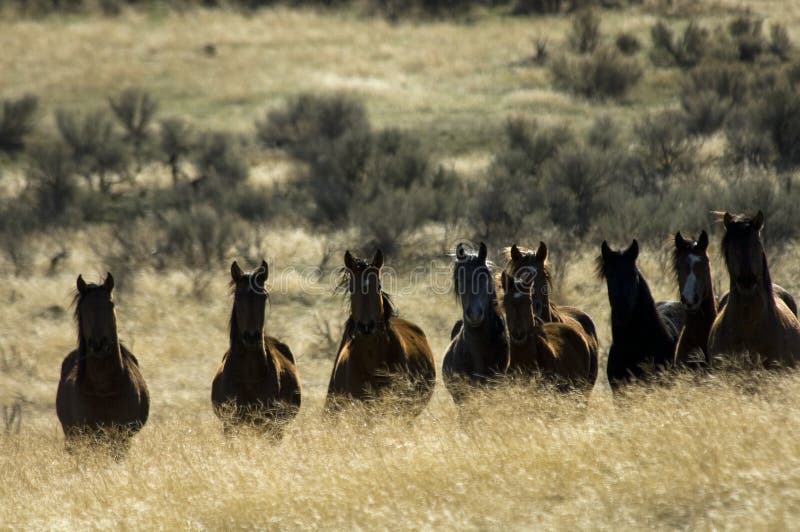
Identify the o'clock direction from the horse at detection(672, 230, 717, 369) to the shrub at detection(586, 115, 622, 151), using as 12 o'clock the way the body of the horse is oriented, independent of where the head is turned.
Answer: The shrub is roughly at 6 o'clock from the horse.

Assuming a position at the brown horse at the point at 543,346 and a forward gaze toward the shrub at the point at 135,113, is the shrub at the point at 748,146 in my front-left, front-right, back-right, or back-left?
front-right

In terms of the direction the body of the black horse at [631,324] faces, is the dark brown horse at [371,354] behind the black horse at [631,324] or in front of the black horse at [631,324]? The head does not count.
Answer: in front

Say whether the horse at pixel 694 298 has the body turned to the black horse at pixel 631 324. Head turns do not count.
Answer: no

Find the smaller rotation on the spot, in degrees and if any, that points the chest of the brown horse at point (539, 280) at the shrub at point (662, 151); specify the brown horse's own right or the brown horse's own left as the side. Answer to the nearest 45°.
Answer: approximately 135° to the brown horse's own right

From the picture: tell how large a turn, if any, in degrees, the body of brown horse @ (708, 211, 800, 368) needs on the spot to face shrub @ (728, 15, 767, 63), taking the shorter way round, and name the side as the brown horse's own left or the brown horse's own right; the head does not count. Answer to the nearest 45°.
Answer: approximately 180°

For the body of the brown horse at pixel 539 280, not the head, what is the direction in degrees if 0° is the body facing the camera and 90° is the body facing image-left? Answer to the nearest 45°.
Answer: approximately 45°

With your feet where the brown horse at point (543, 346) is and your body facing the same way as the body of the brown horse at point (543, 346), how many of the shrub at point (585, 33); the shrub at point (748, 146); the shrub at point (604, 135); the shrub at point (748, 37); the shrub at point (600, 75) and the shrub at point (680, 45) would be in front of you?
0

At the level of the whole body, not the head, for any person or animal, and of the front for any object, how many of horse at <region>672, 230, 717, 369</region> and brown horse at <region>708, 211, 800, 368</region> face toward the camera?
2

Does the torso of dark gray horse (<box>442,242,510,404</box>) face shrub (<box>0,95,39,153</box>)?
no

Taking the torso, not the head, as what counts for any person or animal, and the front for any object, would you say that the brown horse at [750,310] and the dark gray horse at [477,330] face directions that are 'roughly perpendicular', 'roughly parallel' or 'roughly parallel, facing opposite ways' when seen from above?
roughly parallel

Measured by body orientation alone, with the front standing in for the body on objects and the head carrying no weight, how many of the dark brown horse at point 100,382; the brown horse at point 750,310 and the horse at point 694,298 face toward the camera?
3

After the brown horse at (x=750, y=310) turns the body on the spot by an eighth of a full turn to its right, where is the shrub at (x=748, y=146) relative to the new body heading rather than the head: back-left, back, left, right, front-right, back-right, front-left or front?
back-right

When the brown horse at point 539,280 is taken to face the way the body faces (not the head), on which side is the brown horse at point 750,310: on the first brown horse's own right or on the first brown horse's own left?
on the first brown horse's own left

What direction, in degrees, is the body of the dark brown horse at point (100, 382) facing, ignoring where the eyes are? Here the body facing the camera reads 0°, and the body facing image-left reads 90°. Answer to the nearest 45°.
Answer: approximately 0°

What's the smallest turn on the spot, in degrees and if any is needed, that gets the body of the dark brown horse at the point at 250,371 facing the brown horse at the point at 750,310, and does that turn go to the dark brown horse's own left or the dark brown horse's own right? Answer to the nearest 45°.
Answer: approximately 90° to the dark brown horse's own left

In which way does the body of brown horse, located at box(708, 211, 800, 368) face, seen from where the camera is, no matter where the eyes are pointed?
toward the camera

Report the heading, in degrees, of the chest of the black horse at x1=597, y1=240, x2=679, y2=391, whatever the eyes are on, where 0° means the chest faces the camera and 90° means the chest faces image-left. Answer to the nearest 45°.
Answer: approximately 45°

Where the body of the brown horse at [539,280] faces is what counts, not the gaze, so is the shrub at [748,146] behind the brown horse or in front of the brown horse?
behind
